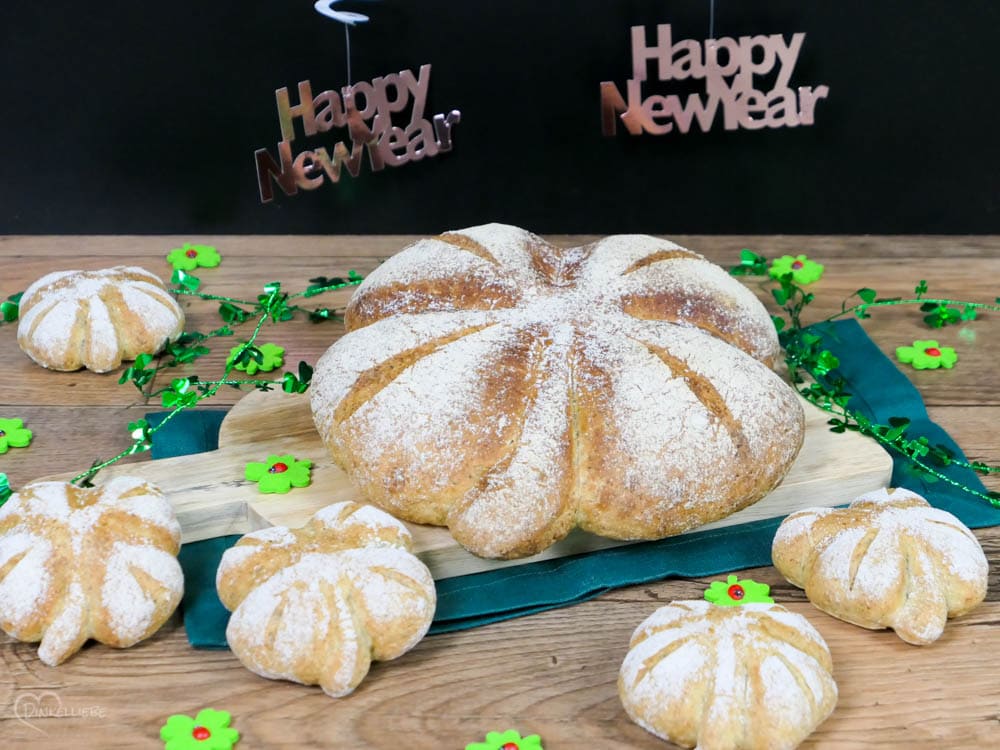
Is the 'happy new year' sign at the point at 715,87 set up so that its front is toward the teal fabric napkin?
yes

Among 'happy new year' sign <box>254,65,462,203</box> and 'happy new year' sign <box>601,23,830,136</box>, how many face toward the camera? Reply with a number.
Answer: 2

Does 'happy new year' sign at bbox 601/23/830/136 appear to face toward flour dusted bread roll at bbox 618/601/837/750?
yes

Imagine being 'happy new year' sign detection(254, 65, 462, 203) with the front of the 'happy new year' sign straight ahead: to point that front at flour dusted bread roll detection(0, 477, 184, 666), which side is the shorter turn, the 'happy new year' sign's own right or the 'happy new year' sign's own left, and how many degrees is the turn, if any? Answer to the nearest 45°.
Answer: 0° — it already faces it

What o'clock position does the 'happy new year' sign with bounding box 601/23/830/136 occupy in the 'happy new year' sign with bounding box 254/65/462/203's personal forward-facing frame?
the 'happy new year' sign with bounding box 601/23/830/136 is roughly at 9 o'clock from the 'happy new year' sign with bounding box 254/65/462/203.

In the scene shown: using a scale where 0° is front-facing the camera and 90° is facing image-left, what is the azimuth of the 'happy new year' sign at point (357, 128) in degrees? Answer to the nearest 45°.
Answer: approximately 0°

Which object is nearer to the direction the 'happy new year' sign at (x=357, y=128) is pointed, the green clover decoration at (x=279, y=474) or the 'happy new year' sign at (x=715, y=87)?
the green clover decoration

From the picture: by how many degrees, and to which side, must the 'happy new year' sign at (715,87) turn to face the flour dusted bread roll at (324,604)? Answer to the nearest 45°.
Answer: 0° — it already faces it
